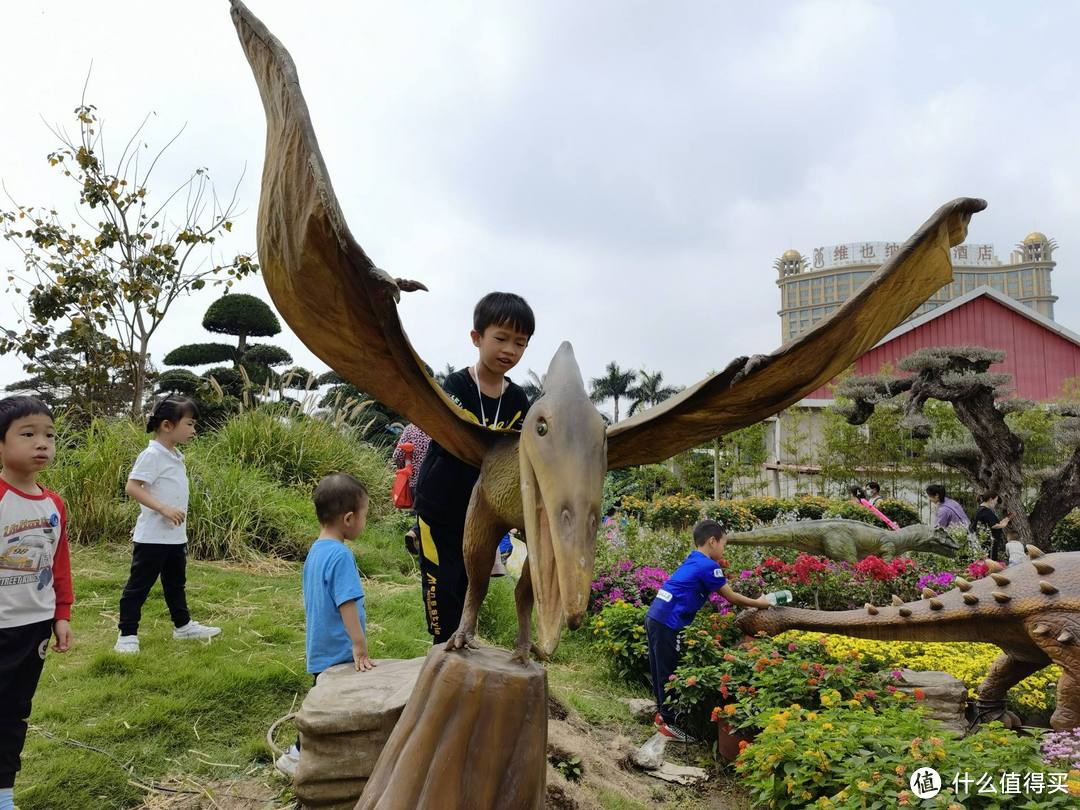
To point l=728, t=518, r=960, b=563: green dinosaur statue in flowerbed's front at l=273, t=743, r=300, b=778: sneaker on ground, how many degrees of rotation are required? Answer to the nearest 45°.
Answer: approximately 90° to its right

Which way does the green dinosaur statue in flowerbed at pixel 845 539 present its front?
to the viewer's right

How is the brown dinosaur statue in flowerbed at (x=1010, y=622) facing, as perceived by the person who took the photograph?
facing to the right of the viewer

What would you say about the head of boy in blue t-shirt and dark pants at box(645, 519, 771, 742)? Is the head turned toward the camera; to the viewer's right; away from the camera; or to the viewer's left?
to the viewer's right

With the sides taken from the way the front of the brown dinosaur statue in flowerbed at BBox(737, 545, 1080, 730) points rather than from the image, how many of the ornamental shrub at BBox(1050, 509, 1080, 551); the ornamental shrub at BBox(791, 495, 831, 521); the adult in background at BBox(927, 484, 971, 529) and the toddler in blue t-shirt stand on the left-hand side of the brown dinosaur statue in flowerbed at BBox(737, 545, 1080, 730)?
3

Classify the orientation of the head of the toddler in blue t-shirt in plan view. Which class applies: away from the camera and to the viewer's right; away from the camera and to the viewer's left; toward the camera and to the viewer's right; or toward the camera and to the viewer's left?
away from the camera and to the viewer's right

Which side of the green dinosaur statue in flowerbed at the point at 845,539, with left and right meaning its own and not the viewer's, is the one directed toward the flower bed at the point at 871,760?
right

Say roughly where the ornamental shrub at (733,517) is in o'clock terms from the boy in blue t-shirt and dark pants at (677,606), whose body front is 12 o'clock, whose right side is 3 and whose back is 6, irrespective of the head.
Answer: The ornamental shrub is roughly at 9 o'clock from the boy in blue t-shirt and dark pants.

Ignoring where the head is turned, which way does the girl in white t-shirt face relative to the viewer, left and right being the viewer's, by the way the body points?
facing to the right of the viewer

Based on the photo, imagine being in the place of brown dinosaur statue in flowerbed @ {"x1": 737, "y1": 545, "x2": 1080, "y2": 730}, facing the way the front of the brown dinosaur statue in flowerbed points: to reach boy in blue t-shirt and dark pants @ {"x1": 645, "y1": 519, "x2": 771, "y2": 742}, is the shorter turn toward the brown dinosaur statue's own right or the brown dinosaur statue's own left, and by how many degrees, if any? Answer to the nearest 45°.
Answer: approximately 180°
